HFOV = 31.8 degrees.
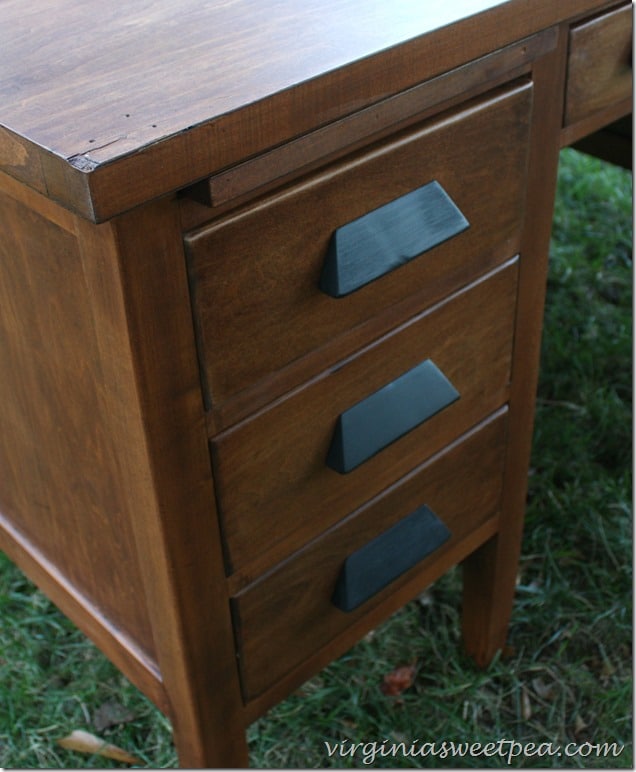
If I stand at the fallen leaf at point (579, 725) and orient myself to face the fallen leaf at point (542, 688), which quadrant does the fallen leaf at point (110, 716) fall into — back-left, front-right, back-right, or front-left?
front-left

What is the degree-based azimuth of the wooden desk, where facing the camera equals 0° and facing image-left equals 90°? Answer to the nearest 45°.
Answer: approximately 315°

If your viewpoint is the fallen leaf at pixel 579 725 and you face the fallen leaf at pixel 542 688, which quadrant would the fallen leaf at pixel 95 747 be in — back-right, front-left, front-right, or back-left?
front-left

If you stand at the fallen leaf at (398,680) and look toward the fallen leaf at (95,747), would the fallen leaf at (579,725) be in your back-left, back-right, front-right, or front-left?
back-left
